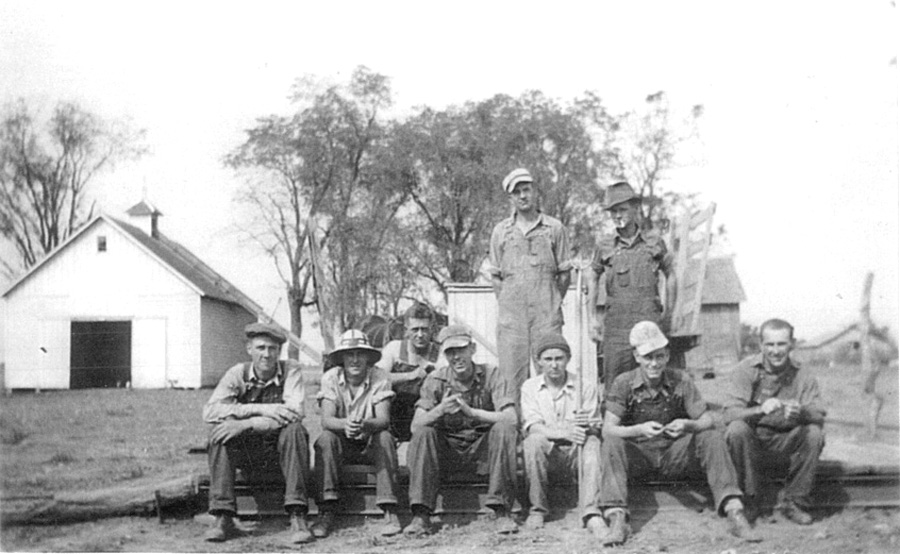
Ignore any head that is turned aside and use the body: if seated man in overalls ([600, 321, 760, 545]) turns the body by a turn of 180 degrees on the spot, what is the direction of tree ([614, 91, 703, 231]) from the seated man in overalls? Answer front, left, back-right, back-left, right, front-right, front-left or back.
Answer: front

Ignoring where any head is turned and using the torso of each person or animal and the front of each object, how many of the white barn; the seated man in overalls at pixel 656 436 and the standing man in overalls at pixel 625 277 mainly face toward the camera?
3

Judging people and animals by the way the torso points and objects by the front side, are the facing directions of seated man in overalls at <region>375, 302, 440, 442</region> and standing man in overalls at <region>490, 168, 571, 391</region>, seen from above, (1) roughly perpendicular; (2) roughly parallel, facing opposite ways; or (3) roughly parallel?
roughly parallel

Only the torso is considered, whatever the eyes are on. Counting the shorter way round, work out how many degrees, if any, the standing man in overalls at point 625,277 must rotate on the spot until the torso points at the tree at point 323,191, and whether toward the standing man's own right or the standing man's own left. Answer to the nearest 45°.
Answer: approximately 135° to the standing man's own right

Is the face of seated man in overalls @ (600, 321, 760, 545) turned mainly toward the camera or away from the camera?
toward the camera

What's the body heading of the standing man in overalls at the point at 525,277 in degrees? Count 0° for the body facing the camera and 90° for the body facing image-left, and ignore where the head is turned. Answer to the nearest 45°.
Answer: approximately 0°

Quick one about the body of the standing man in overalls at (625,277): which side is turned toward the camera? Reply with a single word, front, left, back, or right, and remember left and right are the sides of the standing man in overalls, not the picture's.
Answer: front

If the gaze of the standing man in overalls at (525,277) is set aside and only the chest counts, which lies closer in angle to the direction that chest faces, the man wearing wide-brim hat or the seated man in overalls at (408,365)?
the man wearing wide-brim hat

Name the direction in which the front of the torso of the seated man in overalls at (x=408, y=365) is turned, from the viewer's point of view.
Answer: toward the camera

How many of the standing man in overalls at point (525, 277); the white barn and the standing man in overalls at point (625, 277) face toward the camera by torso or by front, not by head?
3

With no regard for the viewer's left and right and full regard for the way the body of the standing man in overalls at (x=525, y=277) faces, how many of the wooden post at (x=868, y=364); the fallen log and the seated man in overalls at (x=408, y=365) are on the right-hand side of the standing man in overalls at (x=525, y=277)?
2

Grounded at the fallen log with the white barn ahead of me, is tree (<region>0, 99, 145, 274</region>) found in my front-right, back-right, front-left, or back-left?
front-left

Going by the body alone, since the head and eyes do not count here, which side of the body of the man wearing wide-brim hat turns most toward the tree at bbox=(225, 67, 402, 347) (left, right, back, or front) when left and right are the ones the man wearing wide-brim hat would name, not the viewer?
back

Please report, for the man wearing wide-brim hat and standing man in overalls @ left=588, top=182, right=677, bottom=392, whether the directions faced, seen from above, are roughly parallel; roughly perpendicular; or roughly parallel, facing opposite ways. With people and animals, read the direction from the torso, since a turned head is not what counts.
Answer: roughly parallel

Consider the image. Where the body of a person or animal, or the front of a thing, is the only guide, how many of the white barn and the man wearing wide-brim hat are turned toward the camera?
2

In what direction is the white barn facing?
toward the camera

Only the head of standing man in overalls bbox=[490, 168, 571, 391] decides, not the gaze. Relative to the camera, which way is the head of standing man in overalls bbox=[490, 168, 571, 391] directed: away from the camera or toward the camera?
toward the camera

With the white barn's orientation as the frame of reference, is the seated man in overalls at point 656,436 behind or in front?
in front

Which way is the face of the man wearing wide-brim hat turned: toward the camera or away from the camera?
toward the camera

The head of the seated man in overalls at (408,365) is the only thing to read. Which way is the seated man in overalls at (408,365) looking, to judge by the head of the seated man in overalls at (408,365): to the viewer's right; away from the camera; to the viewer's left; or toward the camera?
toward the camera
